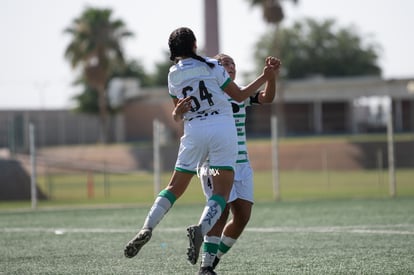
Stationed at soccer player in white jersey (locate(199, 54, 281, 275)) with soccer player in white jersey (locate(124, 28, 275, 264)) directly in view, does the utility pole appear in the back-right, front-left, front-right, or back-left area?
back-right

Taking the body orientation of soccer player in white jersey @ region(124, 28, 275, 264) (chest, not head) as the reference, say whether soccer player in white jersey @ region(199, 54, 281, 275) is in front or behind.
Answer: in front

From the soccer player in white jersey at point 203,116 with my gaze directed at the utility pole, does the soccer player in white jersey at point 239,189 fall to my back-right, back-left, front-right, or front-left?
front-right

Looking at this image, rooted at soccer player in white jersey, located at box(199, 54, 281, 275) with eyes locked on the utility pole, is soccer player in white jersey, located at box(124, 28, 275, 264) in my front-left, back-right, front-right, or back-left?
back-left

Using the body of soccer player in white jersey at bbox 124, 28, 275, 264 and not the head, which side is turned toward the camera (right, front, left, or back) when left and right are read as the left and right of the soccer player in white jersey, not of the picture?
back

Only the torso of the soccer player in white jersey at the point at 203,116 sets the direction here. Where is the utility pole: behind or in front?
in front
